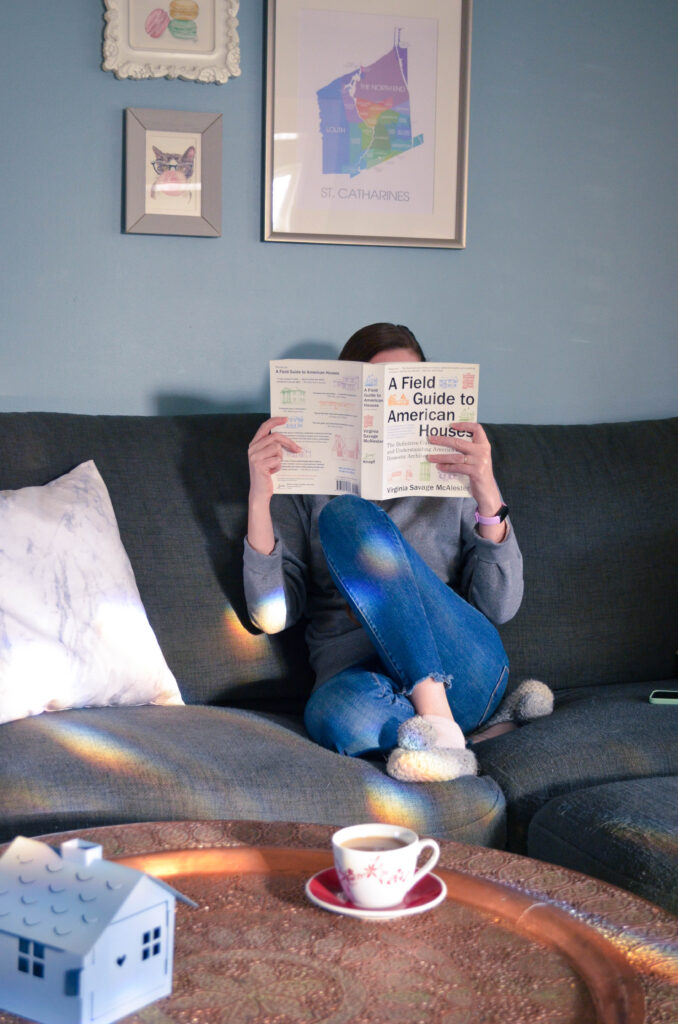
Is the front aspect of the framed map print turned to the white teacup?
yes

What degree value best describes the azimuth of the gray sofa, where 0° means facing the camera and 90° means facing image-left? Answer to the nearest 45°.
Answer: approximately 0°

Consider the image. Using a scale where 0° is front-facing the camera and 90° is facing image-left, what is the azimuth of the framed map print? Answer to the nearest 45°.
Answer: approximately 0°

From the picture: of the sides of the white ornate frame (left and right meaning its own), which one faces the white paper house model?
front

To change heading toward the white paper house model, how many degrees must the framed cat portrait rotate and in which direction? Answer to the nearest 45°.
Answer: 0° — it already faces it
